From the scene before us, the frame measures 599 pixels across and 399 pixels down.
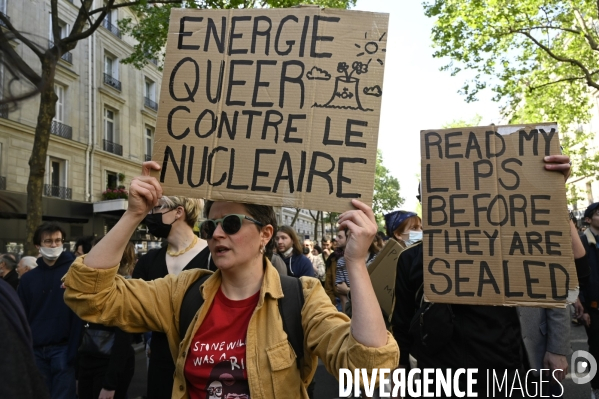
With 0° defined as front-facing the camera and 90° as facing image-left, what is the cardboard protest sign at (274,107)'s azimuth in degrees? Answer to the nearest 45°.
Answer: approximately 0°

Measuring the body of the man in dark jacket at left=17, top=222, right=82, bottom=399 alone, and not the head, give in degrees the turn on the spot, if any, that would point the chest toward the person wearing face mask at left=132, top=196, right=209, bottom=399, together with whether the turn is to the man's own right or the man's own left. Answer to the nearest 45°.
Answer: approximately 45° to the man's own left

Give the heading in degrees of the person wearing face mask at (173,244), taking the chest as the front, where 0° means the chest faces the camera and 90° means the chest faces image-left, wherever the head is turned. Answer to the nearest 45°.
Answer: approximately 45°

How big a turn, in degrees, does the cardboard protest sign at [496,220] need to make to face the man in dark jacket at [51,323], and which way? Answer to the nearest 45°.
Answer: approximately 90° to its right

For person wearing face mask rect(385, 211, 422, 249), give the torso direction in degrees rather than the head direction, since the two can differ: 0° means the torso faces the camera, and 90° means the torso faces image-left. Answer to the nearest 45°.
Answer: approximately 315°
